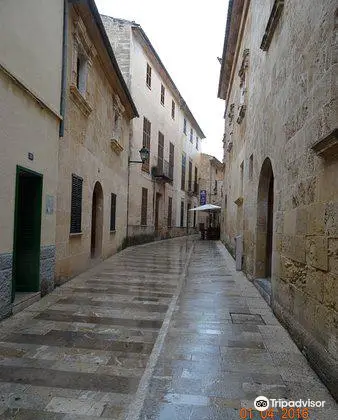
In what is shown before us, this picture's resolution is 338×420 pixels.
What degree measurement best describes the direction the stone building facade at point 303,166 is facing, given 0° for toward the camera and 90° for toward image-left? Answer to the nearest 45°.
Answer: approximately 90°

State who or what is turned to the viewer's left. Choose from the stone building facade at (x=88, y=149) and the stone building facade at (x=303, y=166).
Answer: the stone building facade at (x=303, y=166)

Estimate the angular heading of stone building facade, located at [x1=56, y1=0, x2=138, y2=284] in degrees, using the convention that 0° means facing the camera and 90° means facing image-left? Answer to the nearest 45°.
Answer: approximately 270°

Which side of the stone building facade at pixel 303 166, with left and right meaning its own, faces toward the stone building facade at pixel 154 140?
right

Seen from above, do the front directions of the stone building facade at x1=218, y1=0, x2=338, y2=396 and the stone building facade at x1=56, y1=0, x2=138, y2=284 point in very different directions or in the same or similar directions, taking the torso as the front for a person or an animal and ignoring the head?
very different directions

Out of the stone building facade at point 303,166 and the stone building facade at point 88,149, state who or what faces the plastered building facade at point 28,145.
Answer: the stone building facade at point 303,166

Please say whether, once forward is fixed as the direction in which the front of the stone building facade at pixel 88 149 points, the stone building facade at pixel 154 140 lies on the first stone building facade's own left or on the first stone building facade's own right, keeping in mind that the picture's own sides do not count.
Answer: on the first stone building facade's own left

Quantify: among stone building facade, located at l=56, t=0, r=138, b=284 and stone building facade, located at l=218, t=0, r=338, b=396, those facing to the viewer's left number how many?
1

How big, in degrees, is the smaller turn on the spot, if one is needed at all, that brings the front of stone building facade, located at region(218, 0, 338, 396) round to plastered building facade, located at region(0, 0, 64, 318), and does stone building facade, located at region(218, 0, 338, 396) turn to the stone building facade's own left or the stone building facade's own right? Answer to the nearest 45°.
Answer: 0° — it already faces it
